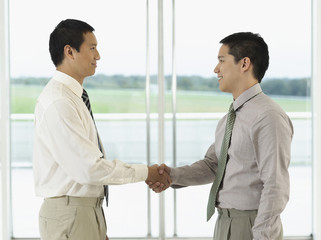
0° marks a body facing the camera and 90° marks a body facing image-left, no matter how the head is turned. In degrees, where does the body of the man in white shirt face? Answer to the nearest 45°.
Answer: approximately 270°

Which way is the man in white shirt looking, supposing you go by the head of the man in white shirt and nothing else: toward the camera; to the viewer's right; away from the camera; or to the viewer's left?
to the viewer's right
